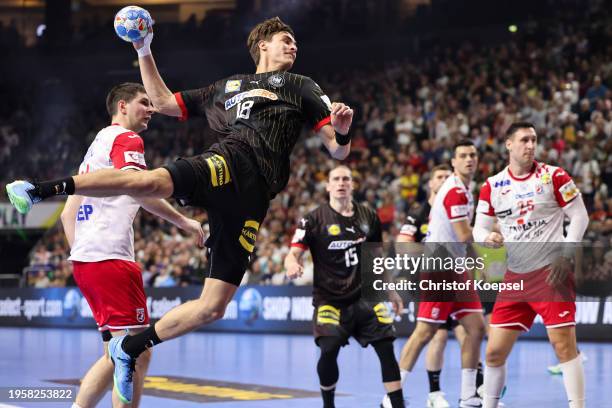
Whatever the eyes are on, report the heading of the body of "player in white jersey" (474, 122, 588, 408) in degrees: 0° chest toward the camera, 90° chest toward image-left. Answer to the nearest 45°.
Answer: approximately 0°

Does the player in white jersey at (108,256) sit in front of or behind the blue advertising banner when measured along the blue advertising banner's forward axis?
in front

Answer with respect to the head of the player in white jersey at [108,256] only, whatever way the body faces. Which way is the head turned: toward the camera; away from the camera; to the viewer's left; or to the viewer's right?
to the viewer's right

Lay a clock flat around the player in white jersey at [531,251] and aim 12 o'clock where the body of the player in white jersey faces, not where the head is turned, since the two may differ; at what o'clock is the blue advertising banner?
The blue advertising banner is roughly at 5 o'clock from the player in white jersey.

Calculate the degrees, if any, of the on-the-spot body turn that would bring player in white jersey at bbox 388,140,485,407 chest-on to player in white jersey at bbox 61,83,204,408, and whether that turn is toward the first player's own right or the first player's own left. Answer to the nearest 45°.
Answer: approximately 135° to the first player's own right
